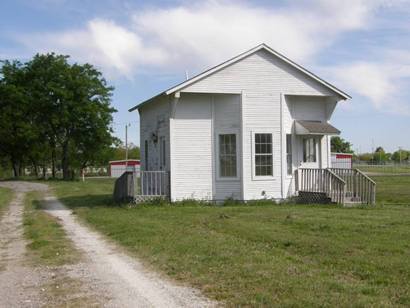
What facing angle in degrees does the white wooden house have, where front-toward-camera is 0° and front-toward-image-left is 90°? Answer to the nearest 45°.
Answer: approximately 0°
